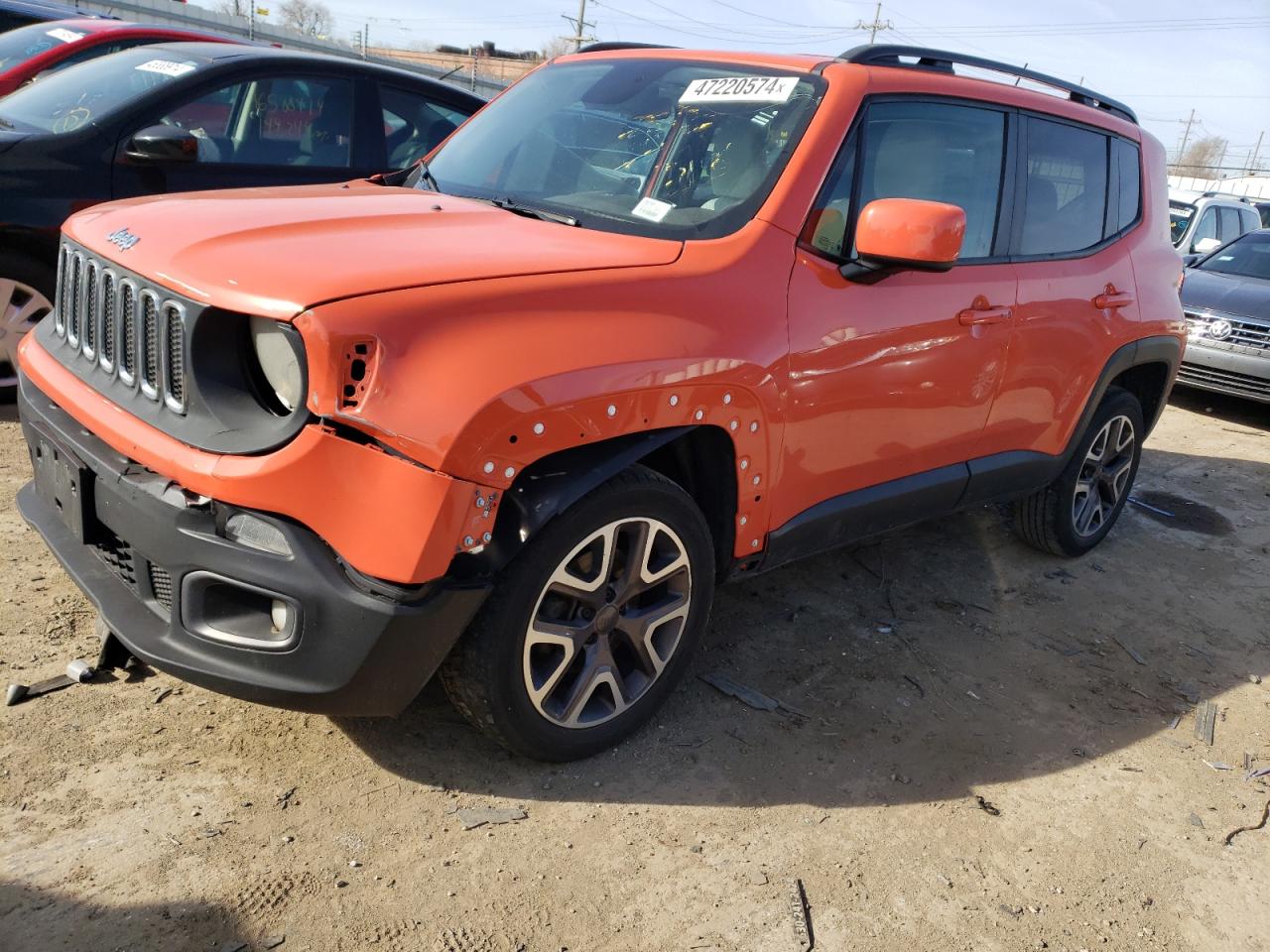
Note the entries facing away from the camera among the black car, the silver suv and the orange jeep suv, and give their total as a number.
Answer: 0

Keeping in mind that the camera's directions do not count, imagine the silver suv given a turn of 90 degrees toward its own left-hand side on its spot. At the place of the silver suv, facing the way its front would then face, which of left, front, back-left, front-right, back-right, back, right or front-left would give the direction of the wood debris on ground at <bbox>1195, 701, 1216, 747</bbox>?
front-right

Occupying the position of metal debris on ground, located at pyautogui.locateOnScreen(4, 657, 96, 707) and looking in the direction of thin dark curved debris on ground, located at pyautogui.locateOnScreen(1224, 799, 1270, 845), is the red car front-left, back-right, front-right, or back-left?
back-left

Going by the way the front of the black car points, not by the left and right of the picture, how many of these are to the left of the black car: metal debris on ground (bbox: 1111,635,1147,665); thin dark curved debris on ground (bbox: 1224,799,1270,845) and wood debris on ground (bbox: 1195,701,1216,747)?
3

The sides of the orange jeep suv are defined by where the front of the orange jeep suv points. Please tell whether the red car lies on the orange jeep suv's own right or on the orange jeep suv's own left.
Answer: on the orange jeep suv's own right

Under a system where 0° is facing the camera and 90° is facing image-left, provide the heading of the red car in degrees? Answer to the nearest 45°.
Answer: approximately 45°

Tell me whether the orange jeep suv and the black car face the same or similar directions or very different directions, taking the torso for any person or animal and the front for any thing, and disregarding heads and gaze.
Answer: same or similar directions

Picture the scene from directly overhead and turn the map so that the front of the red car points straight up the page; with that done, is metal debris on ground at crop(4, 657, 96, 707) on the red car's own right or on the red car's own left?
on the red car's own left

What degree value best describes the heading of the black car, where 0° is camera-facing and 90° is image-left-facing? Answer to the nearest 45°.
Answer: approximately 45°

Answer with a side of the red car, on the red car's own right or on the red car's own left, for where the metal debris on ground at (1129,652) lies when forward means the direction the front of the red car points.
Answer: on the red car's own left

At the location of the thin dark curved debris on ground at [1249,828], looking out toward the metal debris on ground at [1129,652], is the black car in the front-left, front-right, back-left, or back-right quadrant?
front-left

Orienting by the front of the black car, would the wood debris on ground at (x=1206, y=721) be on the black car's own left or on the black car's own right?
on the black car's own left

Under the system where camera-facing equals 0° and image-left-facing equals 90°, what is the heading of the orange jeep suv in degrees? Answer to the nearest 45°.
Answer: approximately 45°

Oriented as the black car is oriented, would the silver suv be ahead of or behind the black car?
behind
